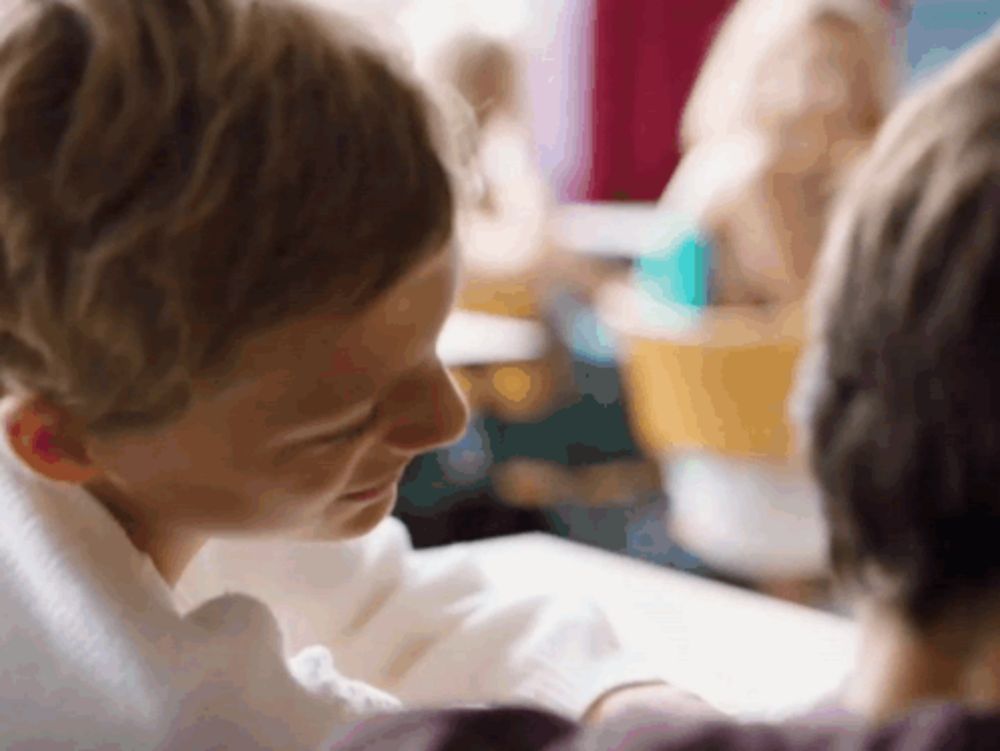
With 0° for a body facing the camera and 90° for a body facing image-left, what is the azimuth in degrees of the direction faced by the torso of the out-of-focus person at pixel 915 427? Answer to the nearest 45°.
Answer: approximately 180°

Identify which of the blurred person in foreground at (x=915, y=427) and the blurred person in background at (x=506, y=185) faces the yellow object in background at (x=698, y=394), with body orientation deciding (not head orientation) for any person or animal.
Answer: the blurred person in foreground at (x=915, y=427)

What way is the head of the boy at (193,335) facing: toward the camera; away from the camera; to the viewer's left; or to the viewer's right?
to the viewer's right

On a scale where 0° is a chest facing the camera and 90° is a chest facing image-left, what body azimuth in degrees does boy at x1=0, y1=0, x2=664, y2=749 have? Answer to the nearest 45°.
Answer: approximately 270°
